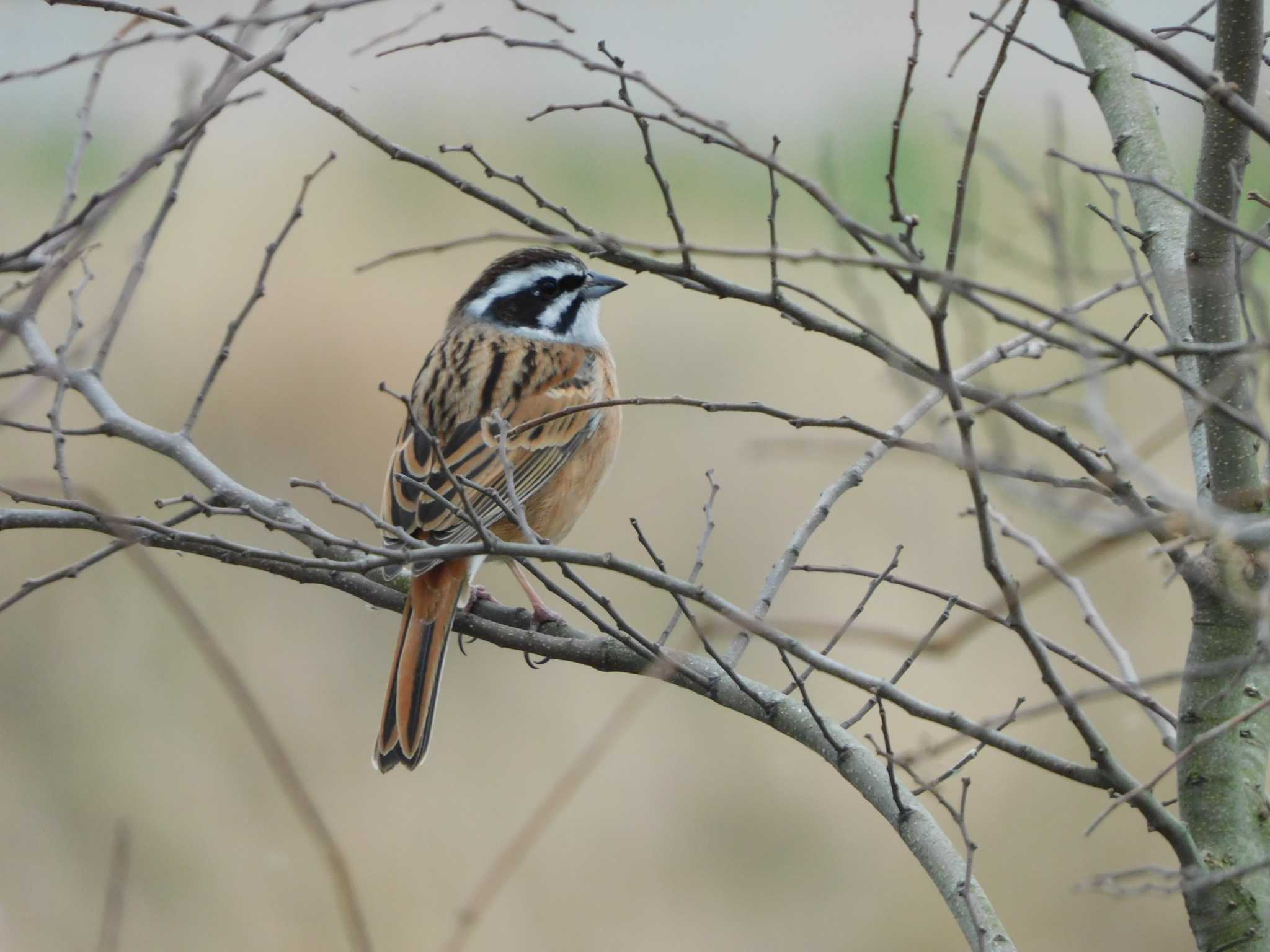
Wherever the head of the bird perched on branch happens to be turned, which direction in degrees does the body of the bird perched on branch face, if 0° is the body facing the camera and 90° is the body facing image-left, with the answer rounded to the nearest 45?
approximately 225°
